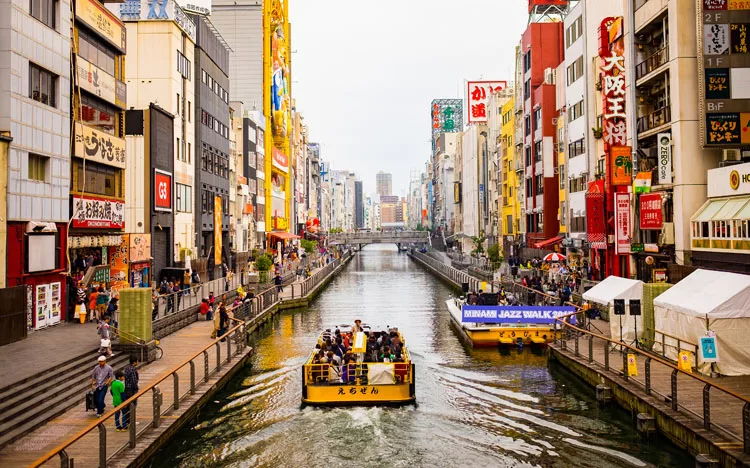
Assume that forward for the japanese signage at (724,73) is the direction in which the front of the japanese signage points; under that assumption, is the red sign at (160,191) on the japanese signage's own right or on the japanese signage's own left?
on the japanese signage's own right

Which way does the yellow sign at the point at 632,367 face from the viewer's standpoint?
toward the camera

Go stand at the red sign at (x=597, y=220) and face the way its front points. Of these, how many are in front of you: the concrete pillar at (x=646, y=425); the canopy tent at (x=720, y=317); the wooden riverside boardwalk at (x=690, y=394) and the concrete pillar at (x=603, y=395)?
4

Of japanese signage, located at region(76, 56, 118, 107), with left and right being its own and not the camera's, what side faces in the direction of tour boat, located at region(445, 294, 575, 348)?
front

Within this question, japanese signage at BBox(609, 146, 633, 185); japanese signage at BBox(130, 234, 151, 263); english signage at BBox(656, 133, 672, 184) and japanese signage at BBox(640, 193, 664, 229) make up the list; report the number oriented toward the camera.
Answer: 4

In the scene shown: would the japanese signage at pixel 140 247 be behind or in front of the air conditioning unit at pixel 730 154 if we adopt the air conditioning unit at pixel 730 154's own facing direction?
in front

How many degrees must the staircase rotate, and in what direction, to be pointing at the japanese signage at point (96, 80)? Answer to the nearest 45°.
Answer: approximately 135° to its left

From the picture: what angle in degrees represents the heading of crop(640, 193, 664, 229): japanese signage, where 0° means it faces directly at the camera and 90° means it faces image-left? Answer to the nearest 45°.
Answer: approximately 0°

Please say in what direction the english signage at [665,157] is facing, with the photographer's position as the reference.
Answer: facing the viewer

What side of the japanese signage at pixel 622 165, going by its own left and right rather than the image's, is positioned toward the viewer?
front

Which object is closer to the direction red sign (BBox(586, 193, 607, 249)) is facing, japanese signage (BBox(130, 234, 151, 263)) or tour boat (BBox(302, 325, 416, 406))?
the tour boat

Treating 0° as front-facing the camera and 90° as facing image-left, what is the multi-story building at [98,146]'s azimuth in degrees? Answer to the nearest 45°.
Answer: approximately 315°
